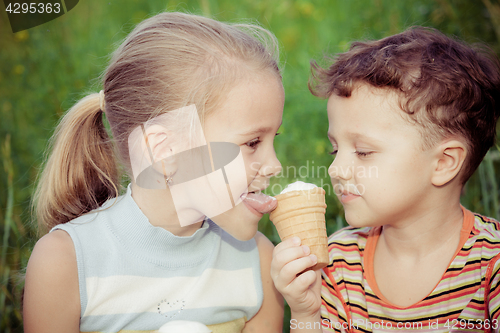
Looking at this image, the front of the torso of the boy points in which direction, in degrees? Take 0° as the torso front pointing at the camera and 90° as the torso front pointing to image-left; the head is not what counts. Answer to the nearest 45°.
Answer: approximately 45°

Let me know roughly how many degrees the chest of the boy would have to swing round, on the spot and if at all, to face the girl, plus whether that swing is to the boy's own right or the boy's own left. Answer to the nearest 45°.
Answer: approximately 45° to the boy's own right

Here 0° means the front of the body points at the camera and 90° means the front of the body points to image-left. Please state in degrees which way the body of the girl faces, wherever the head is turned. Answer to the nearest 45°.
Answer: approximately 315°

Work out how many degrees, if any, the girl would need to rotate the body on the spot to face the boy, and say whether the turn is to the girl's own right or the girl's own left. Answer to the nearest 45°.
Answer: approximately 45° to the girl's own left
